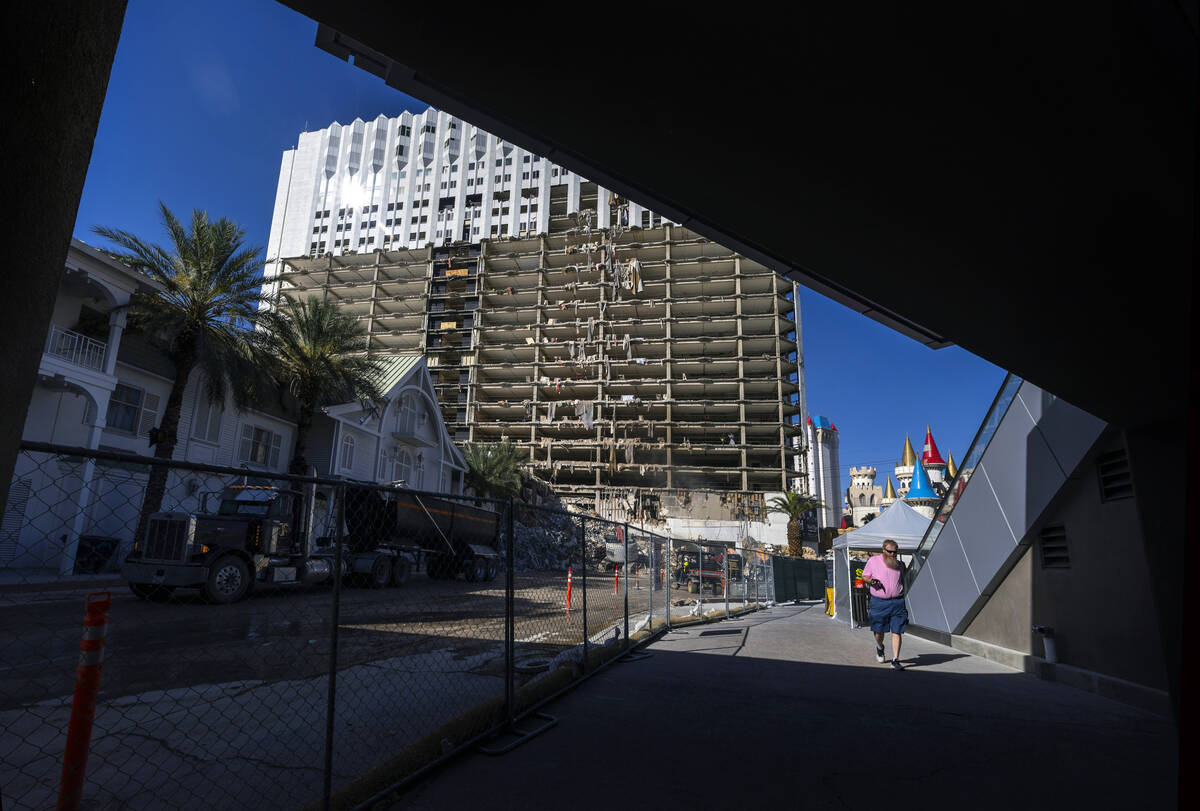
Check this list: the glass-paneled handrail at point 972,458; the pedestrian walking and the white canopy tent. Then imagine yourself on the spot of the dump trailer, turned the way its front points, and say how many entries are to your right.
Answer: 0

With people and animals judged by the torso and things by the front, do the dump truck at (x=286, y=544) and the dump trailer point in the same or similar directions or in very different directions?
same or similar directions

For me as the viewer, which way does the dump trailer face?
facing the viewer and to the left of the viewer

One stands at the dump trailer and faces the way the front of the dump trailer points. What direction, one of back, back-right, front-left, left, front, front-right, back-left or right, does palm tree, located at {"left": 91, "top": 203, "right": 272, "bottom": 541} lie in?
front-right

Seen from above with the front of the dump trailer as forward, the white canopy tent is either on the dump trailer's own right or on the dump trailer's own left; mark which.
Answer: on the dump trailer's own left

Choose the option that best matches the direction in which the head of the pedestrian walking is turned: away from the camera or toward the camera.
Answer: toward the camera

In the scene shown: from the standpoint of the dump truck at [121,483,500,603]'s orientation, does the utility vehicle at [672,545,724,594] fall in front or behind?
behind

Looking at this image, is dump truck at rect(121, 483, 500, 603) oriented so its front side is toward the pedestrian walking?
no

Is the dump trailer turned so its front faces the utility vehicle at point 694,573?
no

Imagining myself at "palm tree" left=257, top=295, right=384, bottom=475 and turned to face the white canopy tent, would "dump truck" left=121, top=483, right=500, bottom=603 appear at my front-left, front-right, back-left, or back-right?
front-right

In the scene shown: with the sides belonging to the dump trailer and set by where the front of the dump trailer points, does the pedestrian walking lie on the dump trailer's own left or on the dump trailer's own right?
on the dump trailer's own left
